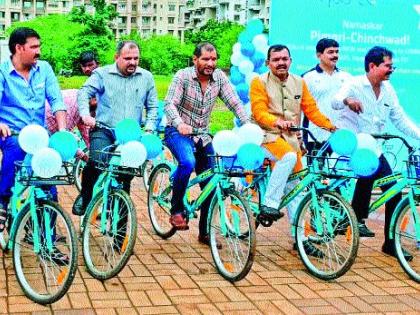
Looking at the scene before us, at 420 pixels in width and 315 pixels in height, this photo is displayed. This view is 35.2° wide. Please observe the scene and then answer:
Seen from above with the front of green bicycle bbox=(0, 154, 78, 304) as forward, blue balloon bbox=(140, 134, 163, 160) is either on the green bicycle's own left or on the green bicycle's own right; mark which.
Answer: on the green bicycle's own left

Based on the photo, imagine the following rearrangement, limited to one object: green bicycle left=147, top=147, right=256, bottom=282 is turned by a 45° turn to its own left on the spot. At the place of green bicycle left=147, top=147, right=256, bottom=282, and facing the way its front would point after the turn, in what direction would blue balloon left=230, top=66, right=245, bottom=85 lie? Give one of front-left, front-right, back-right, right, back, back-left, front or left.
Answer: left

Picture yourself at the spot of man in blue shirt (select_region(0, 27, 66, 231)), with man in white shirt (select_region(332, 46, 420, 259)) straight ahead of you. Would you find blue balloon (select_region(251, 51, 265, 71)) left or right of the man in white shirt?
left

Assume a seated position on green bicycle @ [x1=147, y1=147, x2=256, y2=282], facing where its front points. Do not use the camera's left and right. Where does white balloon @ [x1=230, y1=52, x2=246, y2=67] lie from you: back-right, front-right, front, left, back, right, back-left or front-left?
back-left

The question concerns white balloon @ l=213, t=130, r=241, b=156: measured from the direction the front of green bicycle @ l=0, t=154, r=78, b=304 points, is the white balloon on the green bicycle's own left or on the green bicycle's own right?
on the green bicycle's own left

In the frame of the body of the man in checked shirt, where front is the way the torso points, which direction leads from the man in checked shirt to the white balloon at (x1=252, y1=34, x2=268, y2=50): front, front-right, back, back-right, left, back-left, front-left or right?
back-left

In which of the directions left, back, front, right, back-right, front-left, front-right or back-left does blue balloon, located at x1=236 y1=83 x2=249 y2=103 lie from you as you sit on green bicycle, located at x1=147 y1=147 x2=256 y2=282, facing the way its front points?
back-left

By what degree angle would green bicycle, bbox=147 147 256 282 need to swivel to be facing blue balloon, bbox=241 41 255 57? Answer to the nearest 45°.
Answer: approximately 135° to its left

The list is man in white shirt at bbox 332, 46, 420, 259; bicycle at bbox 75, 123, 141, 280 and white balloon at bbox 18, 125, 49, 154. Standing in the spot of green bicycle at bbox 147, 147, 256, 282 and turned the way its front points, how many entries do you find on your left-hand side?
1

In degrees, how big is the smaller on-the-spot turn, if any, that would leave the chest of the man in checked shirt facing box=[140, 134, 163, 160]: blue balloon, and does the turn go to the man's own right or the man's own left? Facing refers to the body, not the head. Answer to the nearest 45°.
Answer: approximately 45° to the man's own right

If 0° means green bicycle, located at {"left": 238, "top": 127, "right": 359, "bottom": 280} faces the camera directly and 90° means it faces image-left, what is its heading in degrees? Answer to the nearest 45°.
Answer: approximately 315°
